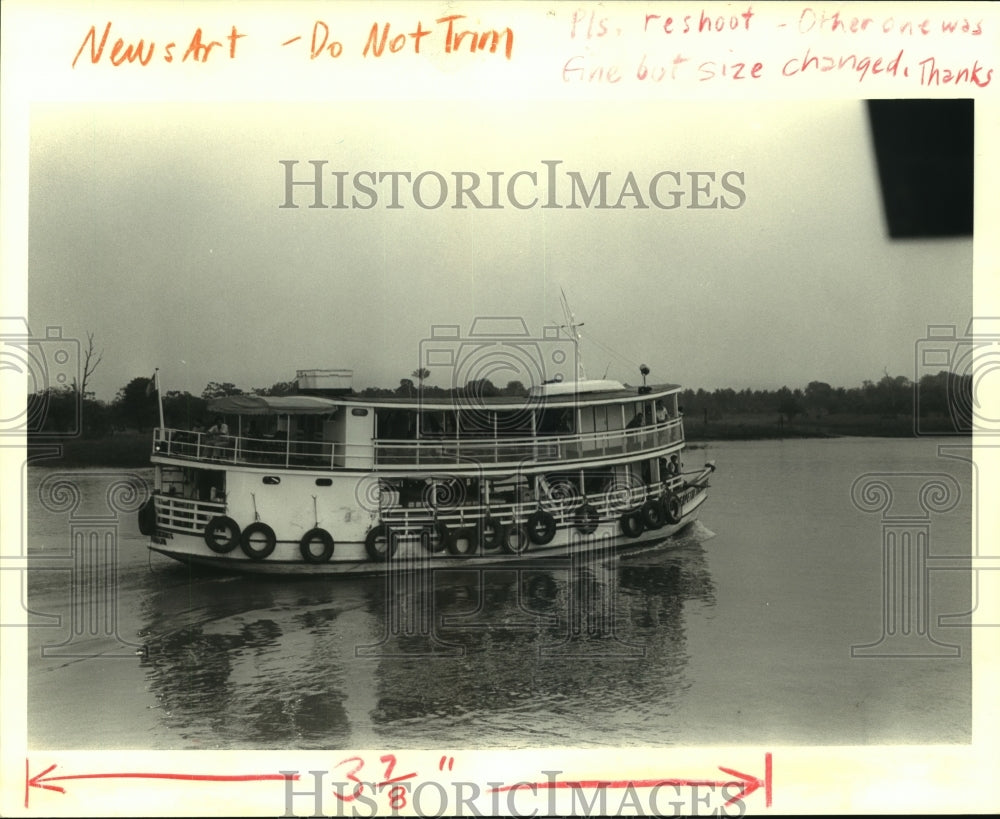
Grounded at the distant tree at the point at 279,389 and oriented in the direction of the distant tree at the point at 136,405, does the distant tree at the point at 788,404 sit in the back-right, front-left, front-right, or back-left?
back-left

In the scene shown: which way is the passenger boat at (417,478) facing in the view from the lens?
facing away from the viewer and to the right of the viewer

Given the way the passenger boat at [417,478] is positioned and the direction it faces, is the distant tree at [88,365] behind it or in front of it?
behind
